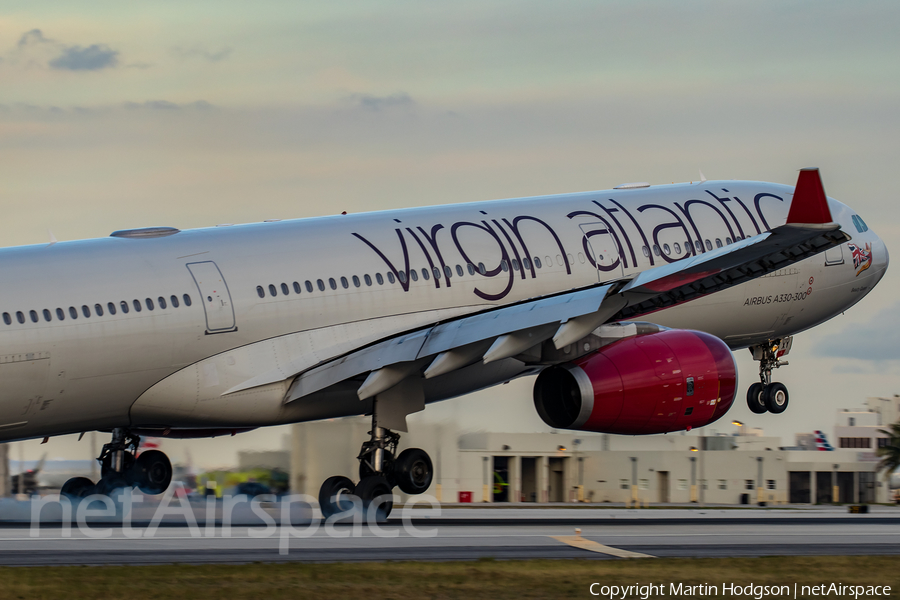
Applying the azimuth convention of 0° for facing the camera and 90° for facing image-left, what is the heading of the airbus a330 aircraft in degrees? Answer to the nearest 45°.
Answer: approximately 225°
